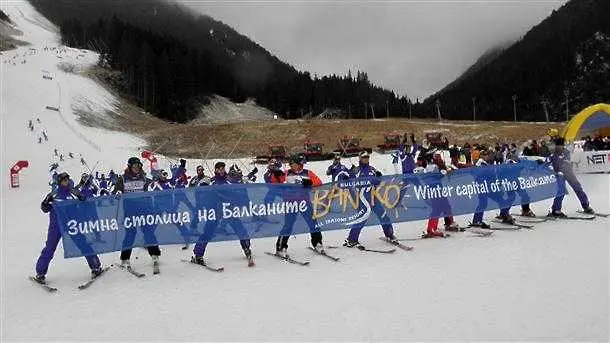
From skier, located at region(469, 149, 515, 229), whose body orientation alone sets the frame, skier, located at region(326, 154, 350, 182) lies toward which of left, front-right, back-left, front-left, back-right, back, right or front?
right

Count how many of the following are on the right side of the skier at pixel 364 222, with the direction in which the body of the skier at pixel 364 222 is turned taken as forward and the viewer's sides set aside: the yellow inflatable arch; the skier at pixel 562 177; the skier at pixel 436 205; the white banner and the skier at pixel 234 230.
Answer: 1

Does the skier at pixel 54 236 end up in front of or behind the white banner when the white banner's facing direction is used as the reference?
in front

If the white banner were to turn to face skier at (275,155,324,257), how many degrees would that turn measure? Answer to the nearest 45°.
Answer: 0° — it already faces them

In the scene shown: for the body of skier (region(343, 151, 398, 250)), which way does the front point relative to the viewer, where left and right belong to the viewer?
facing the viewer and to the right of the viewer

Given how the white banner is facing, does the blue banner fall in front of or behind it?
in front

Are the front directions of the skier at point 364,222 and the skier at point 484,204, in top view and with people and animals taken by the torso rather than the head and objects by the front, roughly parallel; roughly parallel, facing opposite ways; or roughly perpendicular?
roughly parallel

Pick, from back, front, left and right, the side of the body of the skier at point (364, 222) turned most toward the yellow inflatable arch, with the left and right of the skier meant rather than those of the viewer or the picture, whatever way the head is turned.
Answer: left

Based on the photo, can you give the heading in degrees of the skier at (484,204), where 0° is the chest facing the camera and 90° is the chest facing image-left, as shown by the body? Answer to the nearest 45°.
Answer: approximately 315°

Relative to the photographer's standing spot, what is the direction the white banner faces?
facing the viewer

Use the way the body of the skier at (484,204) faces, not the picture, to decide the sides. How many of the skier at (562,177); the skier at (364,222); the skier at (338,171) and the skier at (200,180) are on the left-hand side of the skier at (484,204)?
1

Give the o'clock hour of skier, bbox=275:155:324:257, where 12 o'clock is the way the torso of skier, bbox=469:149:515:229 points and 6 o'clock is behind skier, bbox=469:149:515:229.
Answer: skier, bbox=275:155:324:257 is roughly at 3 o'clock from skier, bbox=469:149:515:229.
